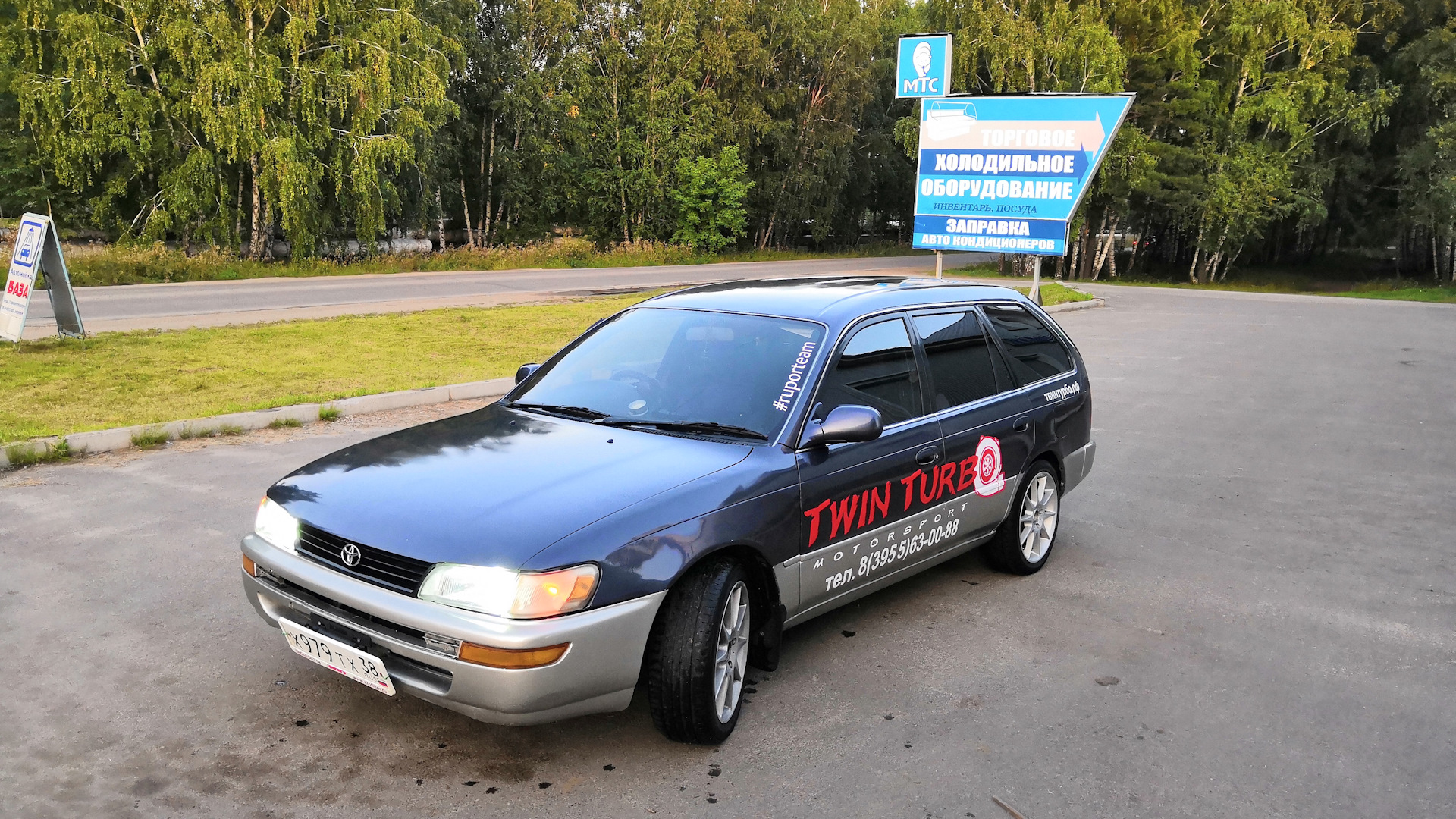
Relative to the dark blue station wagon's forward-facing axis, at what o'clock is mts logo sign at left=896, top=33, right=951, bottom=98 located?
The mts logo sign is roughly at 5 o'clock from the dark blue station wagon.

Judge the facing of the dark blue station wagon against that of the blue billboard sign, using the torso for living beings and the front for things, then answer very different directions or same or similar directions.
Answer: same or similar directions

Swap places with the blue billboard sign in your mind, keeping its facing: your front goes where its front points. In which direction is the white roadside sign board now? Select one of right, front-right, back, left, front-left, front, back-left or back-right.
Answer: front-right

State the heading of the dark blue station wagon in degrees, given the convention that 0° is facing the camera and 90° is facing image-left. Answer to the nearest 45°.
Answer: approximately 45°

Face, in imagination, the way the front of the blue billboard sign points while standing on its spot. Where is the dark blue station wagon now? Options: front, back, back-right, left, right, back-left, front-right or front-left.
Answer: front

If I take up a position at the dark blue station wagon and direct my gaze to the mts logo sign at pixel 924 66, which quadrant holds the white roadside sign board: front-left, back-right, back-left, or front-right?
front-left

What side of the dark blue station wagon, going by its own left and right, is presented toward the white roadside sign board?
right

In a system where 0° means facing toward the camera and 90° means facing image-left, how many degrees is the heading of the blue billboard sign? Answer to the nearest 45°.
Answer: approximately 0°

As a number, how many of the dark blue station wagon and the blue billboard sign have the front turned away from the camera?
0
